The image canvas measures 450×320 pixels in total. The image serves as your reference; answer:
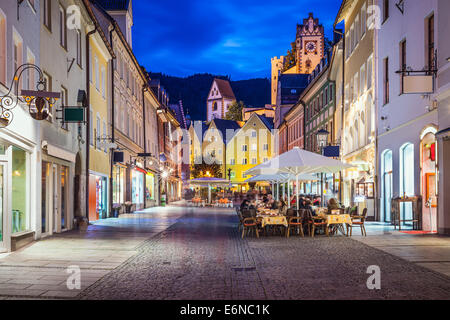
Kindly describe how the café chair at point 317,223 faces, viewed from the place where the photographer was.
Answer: facing to the right of the viewer

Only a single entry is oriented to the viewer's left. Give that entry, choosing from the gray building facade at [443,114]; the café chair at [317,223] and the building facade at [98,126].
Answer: the gray building facade

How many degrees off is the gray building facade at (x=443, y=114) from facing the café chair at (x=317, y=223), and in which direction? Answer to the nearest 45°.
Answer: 0° — it already faces it

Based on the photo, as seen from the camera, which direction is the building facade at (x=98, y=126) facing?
to the viewer's right

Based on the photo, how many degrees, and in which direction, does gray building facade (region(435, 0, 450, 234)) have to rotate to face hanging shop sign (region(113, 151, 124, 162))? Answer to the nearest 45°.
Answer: approximately 45° to its right

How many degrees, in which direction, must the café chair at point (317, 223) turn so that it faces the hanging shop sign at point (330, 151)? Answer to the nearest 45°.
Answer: approximately 90° to its left

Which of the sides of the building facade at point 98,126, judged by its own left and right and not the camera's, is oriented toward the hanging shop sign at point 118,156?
left

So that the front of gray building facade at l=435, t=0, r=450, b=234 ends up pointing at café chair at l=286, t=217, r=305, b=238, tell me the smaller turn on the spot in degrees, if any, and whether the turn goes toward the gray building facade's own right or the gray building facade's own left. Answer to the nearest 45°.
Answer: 0° — it already faces it

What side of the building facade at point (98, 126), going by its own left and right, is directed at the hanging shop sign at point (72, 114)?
right

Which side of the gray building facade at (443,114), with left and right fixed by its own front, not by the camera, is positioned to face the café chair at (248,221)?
front

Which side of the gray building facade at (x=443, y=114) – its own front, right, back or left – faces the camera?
left
